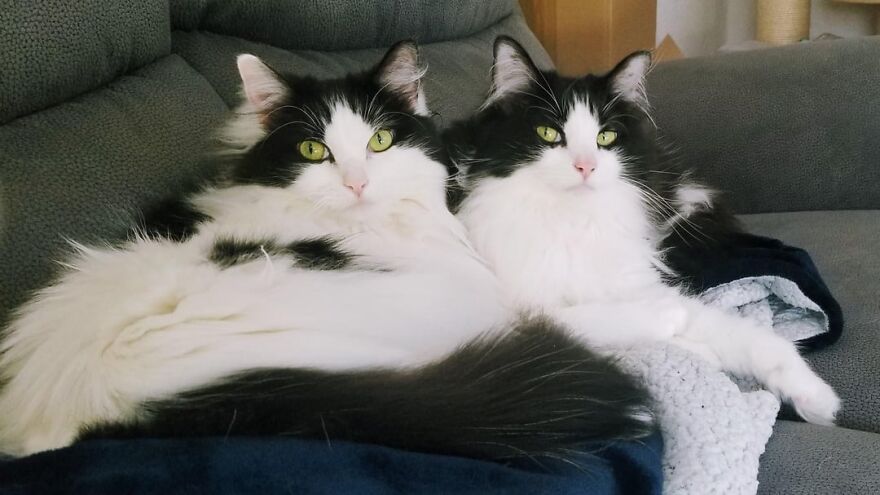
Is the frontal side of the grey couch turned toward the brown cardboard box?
no

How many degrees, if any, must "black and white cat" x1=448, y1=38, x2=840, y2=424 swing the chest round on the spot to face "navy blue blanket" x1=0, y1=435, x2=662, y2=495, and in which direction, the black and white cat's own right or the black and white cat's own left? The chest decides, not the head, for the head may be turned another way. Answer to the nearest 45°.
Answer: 0° — it already faces it

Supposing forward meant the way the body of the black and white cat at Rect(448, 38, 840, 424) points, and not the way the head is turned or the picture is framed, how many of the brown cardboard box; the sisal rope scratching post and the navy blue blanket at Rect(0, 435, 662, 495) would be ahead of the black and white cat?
1

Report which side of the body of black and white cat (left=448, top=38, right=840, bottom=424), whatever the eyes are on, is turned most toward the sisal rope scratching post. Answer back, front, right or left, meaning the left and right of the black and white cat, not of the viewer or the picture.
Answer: back

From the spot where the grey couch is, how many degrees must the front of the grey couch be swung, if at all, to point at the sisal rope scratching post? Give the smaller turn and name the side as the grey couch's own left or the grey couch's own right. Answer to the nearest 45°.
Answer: approximately 135° to the grey couch's own left

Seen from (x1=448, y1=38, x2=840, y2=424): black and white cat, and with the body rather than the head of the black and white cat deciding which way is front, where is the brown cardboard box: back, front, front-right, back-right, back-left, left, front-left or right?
back

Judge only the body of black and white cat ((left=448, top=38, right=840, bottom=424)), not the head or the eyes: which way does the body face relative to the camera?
toward the camera
